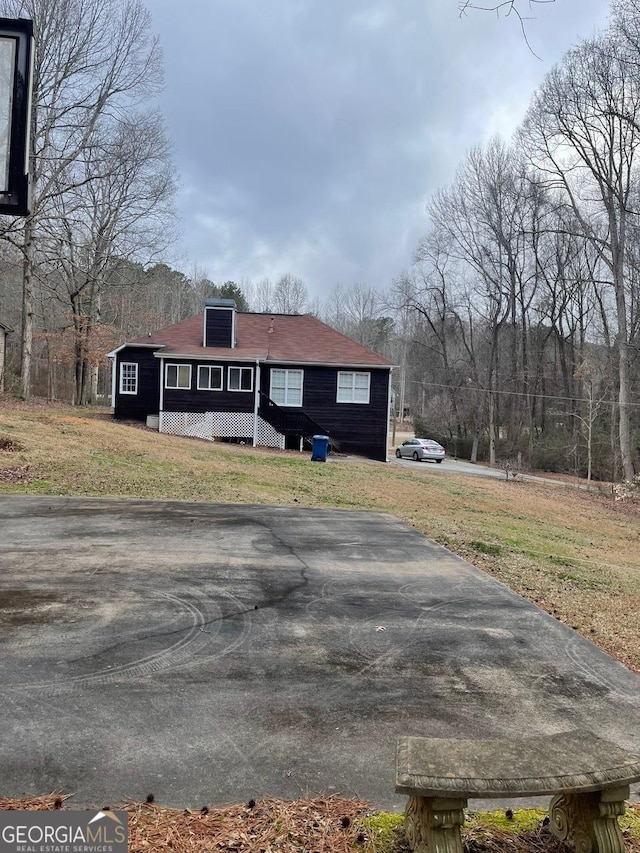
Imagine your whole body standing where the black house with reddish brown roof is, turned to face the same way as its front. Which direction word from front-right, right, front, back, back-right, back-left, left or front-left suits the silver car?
front-right

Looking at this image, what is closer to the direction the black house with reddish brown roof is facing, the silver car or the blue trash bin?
the silver car

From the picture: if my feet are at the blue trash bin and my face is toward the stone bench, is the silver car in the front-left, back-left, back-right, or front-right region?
back-left

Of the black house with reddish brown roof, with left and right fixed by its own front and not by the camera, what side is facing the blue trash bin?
back

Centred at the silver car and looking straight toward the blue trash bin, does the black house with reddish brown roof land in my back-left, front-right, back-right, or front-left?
front-right

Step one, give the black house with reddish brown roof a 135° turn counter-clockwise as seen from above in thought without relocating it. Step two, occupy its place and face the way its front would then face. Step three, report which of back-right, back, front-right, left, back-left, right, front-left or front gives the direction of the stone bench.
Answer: front-left

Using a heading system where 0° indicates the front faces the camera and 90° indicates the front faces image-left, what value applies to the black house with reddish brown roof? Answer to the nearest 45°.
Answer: approximately 180°

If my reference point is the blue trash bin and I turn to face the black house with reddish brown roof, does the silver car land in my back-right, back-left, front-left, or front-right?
front-right
